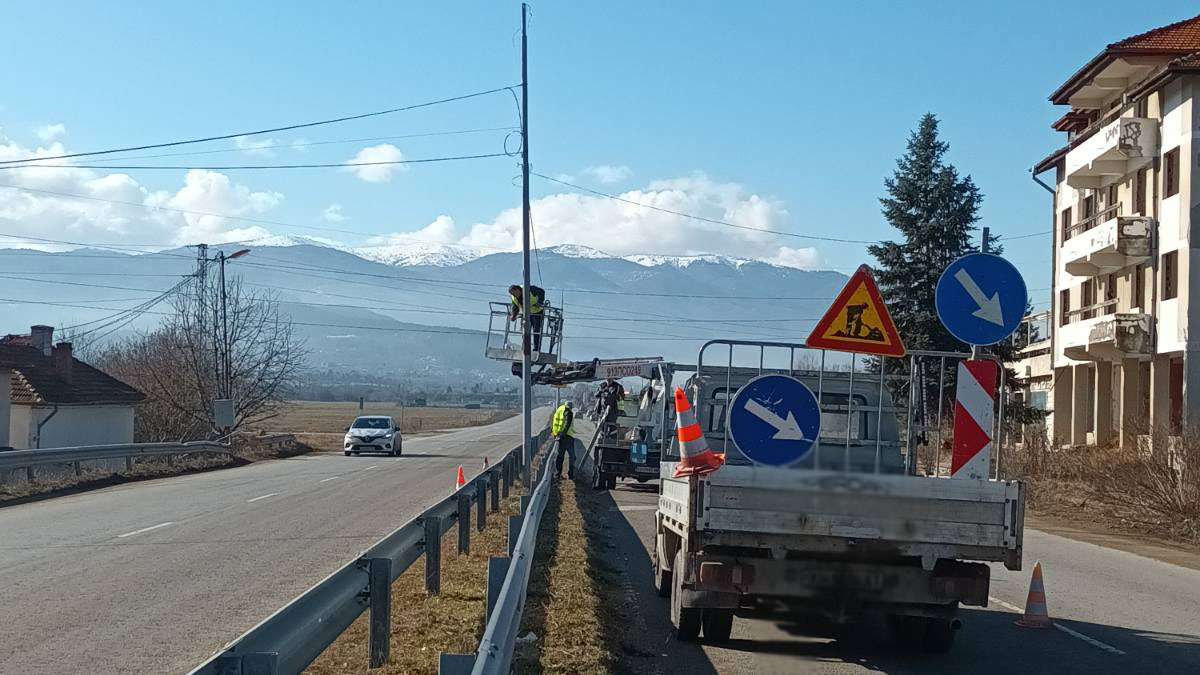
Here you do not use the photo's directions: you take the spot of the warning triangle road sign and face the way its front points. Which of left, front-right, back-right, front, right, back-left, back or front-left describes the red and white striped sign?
left

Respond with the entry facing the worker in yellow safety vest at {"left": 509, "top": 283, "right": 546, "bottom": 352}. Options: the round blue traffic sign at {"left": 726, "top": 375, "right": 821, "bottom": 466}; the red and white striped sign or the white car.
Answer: the white car

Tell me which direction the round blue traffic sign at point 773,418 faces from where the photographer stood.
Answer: facing the viewer

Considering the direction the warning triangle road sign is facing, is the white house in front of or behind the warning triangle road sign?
behind

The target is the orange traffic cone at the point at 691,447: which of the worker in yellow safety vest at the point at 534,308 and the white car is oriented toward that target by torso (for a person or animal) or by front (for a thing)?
the white car

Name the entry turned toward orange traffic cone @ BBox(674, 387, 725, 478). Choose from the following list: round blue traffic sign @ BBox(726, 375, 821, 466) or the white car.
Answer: the white car

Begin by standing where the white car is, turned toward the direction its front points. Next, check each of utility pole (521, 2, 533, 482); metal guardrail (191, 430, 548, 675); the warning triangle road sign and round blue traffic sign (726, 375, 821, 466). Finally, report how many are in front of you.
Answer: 4
